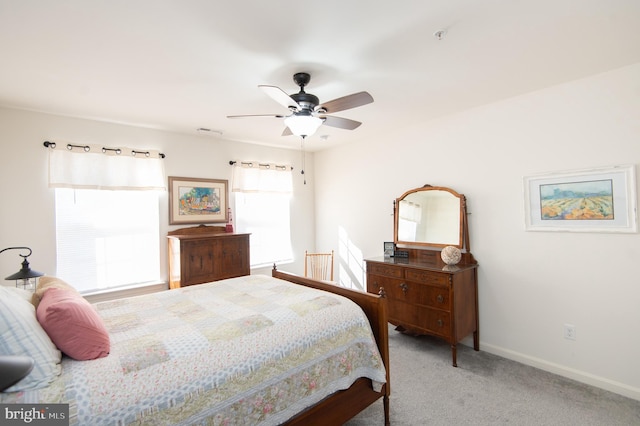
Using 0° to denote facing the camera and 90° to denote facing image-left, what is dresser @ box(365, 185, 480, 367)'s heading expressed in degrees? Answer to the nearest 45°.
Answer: approximately 45°

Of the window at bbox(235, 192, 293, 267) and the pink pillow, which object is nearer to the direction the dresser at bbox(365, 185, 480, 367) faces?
the pink pillow

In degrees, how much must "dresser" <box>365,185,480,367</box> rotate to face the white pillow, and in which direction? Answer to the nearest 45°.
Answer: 0° — it already faces it

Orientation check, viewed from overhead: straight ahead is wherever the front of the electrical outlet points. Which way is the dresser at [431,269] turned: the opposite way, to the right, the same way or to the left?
the same way

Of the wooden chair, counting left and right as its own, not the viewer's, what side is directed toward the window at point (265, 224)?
right

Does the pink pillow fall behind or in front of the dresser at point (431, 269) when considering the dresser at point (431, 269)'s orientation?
in front

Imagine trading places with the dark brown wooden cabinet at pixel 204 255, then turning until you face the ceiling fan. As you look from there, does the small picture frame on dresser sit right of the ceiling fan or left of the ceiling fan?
left

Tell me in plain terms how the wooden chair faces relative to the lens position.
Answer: facing the viewer

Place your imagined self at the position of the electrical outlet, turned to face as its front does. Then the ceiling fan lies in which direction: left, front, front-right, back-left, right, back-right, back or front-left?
front-right

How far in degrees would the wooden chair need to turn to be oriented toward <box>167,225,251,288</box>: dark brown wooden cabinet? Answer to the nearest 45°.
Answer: approximately 45° to its right

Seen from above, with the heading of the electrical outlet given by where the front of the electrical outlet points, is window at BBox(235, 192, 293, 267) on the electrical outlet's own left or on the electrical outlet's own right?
on the electrical outlet's own right

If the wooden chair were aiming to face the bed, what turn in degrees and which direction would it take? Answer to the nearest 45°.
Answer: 0° — it already faces it

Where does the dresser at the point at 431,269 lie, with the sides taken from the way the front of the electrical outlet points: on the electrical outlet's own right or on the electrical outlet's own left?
on the electrical outlet's own right

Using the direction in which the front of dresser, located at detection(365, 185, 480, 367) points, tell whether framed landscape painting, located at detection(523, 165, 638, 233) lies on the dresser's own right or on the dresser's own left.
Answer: on the dresser's own left
